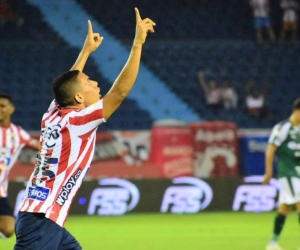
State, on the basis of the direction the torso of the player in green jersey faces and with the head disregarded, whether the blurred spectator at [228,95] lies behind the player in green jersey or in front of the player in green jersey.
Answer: behind

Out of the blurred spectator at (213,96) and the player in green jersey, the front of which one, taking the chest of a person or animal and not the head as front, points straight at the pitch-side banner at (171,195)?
the blurred spectator

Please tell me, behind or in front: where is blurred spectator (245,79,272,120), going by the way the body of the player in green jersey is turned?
behind

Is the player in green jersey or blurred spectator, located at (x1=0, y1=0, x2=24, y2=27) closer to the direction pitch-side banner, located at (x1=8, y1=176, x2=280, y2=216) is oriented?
the player in green jersey

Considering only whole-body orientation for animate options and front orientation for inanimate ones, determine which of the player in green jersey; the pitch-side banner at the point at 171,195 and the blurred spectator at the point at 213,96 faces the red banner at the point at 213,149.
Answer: the blurred spectator
